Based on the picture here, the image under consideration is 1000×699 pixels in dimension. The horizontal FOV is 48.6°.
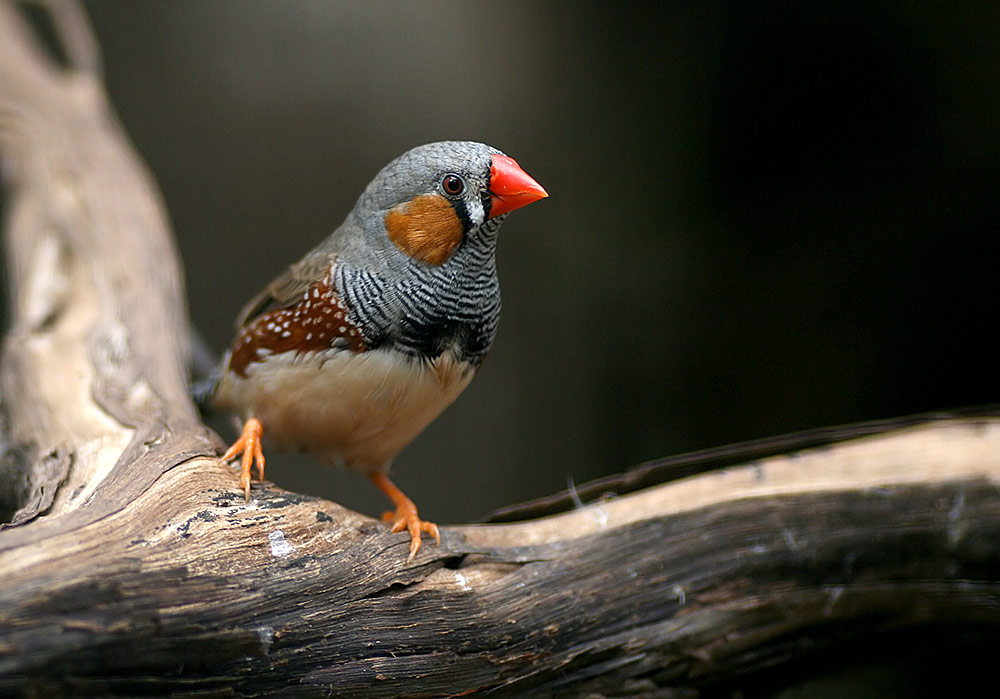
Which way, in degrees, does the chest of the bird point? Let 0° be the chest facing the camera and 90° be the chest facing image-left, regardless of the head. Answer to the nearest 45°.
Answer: approximately 315°
